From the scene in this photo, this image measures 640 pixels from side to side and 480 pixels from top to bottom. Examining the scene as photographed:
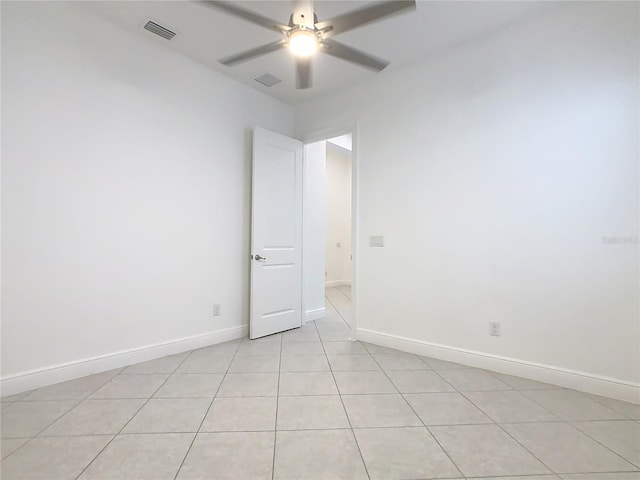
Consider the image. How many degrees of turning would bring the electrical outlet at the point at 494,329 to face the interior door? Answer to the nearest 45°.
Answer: approximately 45° to its right

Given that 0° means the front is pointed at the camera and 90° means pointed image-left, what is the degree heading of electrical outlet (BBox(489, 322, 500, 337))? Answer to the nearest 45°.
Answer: approximately 45°

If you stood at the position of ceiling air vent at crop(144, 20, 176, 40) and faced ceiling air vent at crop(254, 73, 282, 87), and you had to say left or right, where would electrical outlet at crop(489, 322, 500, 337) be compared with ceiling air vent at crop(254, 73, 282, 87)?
right

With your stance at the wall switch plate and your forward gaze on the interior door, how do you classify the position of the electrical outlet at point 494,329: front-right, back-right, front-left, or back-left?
back-left

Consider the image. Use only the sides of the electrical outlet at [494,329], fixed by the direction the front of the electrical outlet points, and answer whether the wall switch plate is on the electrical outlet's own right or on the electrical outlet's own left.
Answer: on the electrical outlet's own right
